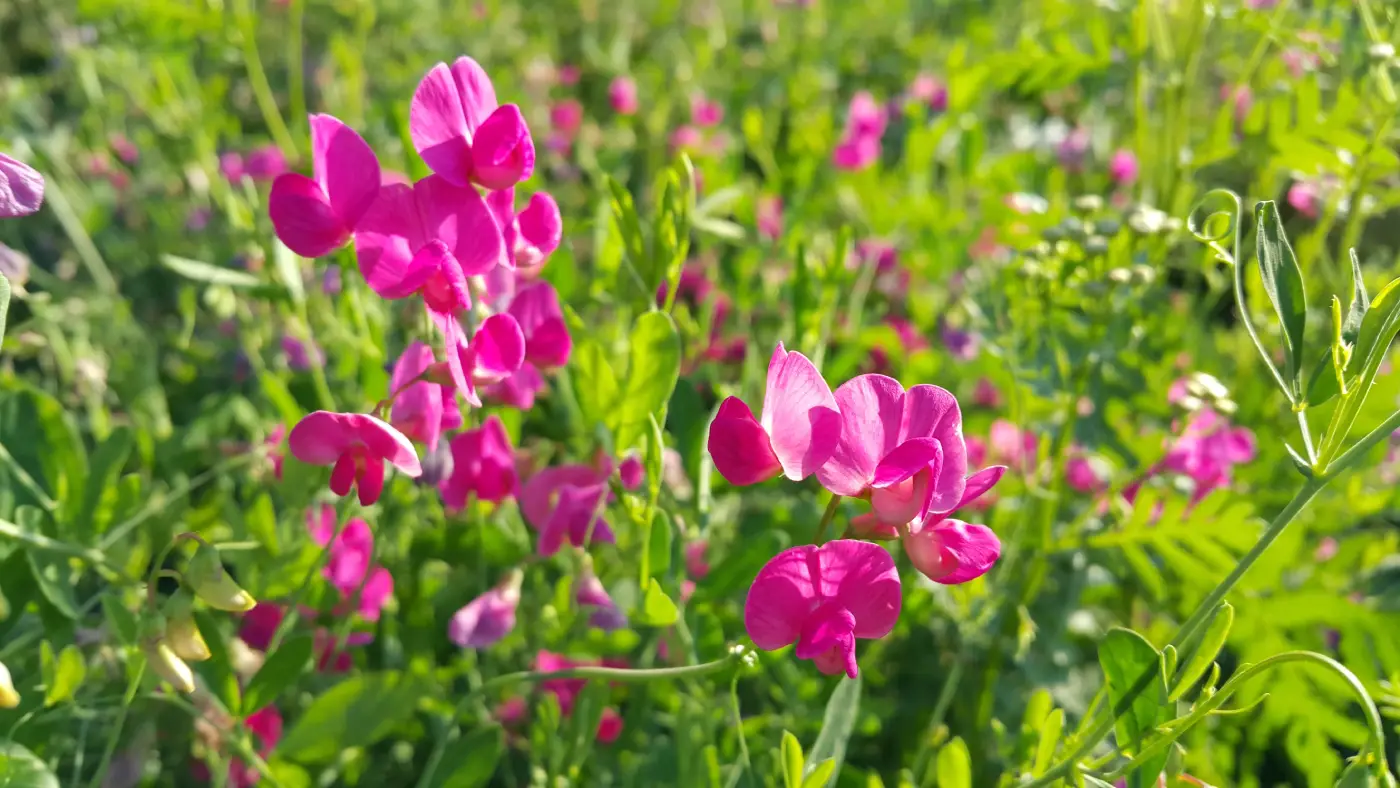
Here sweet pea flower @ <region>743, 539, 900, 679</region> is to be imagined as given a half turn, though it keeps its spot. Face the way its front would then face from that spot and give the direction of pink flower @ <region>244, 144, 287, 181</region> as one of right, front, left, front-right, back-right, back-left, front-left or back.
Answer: front-left

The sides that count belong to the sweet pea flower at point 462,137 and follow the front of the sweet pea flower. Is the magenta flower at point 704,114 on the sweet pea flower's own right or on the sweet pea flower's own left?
on the sweet pea flower's own left

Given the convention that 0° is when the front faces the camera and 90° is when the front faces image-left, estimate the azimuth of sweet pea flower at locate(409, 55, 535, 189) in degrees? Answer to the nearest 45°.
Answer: approximately 315°

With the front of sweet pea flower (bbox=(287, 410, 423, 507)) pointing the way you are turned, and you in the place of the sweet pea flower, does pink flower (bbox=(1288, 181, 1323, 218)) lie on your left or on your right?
on your left
